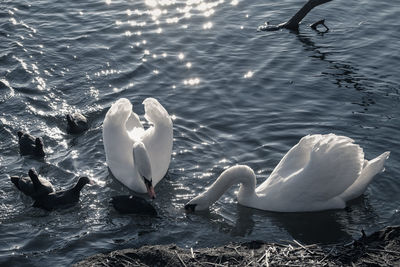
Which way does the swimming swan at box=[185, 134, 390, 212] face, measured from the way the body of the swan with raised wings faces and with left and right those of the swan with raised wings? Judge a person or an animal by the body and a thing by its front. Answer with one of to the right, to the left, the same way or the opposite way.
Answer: to the right

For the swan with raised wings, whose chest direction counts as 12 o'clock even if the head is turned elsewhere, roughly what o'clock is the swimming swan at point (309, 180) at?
The swimming swan is roughly at 10 o'clock from the swan with raised wings.

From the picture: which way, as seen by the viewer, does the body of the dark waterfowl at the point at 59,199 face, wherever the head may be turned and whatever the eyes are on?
to the viewer's right

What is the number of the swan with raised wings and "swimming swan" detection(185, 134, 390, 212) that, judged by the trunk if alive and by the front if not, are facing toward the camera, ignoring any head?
1

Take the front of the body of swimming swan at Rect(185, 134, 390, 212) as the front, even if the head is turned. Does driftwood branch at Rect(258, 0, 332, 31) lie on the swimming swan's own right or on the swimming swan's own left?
on the swimming swan's own right

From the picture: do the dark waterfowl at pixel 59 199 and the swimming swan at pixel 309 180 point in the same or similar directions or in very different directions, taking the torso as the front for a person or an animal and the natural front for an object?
very different directions

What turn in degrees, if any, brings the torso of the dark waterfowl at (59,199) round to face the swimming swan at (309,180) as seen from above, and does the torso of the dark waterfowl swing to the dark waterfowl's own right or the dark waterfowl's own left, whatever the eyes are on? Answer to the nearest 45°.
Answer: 0° — it already faces it

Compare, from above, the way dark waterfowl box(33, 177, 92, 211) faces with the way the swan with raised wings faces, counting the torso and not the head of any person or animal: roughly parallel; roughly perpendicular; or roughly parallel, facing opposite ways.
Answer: roughly perpendicular

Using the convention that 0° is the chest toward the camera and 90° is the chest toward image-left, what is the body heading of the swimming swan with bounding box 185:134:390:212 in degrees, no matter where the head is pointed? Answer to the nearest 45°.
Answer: approximately 90°

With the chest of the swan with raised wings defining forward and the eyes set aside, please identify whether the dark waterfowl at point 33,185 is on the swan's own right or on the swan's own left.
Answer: on the swan's own right
